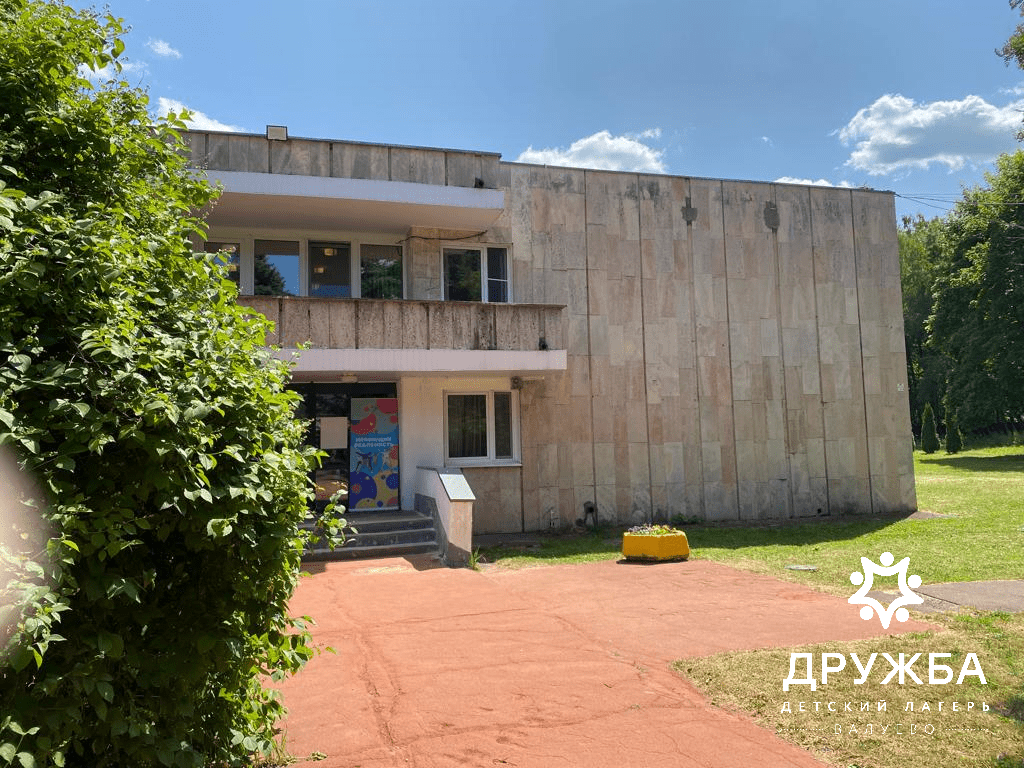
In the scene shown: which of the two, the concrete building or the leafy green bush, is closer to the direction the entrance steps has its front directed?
the leafy green bush

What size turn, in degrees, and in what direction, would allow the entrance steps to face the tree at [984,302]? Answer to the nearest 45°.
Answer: approximately 135° to its left

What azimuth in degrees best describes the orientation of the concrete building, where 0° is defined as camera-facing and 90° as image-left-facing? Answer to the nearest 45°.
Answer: approximately 0°

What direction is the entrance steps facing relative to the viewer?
toward the camera

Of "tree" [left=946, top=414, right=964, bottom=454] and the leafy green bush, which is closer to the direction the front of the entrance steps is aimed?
the leafy green bush

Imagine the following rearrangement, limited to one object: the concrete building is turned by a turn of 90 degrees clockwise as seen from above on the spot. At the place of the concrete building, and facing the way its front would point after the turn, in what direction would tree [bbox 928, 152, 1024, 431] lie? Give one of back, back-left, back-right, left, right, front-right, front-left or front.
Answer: back-right

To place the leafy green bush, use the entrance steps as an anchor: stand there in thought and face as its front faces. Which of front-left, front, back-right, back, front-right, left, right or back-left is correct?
front

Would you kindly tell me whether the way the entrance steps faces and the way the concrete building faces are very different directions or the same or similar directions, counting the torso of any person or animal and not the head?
same or similar directions

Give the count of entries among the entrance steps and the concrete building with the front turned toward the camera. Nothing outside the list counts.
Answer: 2

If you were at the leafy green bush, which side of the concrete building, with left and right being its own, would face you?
front
